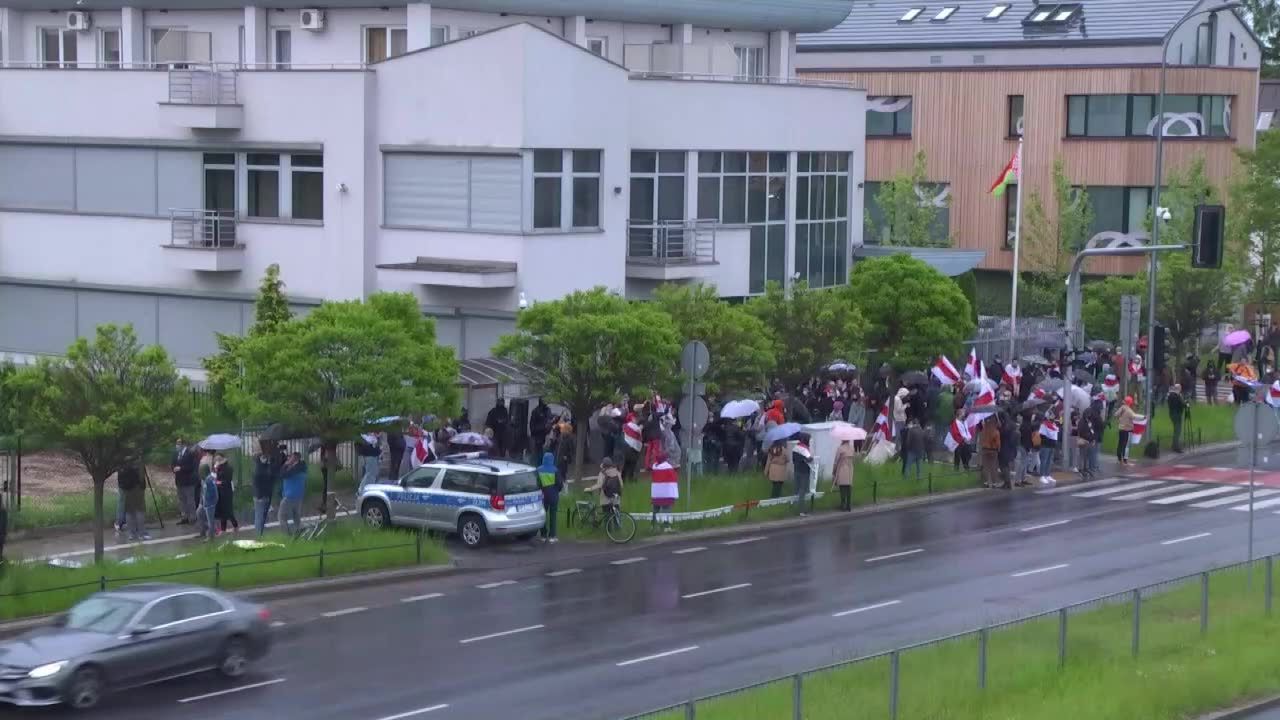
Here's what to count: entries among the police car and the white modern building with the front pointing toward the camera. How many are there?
1

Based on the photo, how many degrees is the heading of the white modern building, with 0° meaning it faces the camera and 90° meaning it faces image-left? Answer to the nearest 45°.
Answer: approximately 0°

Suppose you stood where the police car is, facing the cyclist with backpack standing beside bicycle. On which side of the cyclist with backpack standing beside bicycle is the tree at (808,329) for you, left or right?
left
